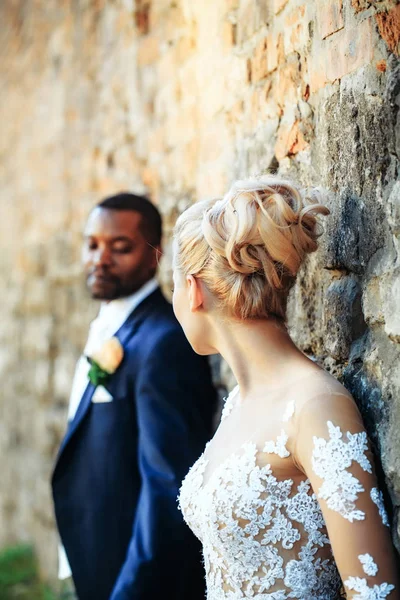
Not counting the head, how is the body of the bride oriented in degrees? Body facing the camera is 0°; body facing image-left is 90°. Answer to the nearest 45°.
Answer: approximately 45°

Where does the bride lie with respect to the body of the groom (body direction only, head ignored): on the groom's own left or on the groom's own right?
on the groom's own left

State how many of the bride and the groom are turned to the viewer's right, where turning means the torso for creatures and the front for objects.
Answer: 0

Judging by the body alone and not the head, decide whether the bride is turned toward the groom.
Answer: no

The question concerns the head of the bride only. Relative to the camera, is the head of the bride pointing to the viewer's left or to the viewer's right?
to the viewer's left
